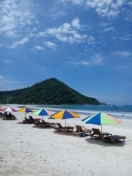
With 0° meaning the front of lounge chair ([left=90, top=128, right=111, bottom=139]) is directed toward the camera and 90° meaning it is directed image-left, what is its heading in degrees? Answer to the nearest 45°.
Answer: approximately 270°
